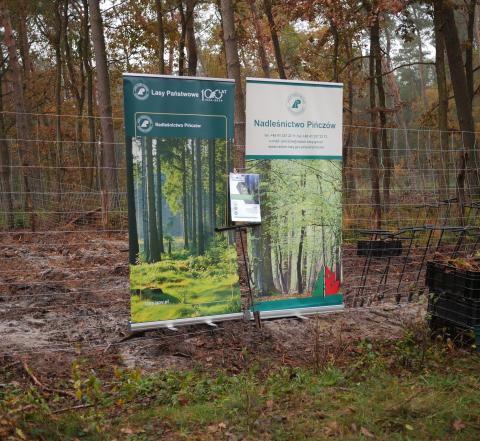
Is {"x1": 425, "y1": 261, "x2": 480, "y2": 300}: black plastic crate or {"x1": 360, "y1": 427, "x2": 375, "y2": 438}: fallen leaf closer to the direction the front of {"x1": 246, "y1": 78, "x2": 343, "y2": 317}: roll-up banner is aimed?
the fallen leaf

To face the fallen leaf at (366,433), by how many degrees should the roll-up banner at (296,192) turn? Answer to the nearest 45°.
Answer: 0° — it already faces it

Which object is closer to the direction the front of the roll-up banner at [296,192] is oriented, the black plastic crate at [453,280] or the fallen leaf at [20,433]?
the fallen leaf

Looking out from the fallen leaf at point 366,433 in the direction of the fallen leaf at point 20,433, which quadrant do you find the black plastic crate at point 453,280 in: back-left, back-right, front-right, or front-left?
back-right

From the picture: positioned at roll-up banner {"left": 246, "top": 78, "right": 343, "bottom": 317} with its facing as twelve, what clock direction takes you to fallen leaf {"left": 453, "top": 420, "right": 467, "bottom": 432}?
The fallen leaf is roughly at 11 o'clock from the roll-up banner.

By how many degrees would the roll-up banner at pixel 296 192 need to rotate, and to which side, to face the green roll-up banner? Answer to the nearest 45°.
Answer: approximately 45° to its right

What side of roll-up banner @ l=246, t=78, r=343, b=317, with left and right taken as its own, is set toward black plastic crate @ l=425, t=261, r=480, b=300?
left

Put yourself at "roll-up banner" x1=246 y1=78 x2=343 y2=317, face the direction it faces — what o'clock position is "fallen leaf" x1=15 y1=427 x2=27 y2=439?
The fallen leaf is roughly at 1 o'clock from the roll-up banner.

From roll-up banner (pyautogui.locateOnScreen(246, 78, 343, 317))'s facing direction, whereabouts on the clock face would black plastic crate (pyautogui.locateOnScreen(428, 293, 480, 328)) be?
The black plastic crate is roughly at 9 o'clock from the roll-up banner.

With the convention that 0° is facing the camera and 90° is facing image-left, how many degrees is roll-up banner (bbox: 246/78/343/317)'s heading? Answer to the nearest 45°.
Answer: approximately 0°

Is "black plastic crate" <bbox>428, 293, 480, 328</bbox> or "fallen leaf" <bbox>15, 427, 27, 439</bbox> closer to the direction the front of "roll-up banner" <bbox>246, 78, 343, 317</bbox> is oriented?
the fallen leaf
